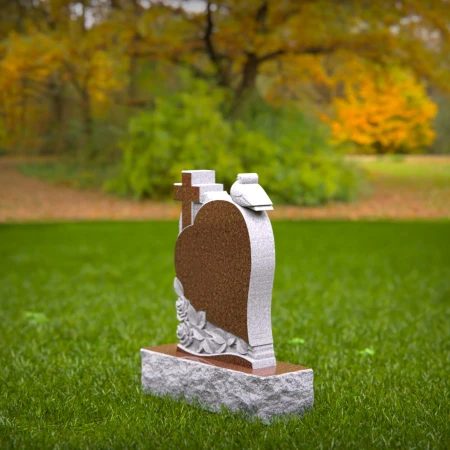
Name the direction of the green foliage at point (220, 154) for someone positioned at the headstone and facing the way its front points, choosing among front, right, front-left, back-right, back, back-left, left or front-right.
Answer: back-right

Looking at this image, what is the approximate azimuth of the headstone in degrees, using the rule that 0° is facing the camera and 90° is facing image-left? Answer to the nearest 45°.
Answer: approximately 45°

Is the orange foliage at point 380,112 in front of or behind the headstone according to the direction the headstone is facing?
behind

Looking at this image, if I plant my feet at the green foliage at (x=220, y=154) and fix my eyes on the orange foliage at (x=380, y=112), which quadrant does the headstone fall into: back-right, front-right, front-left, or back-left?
back-right

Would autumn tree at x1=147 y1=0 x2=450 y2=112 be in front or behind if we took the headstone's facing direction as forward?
behind
